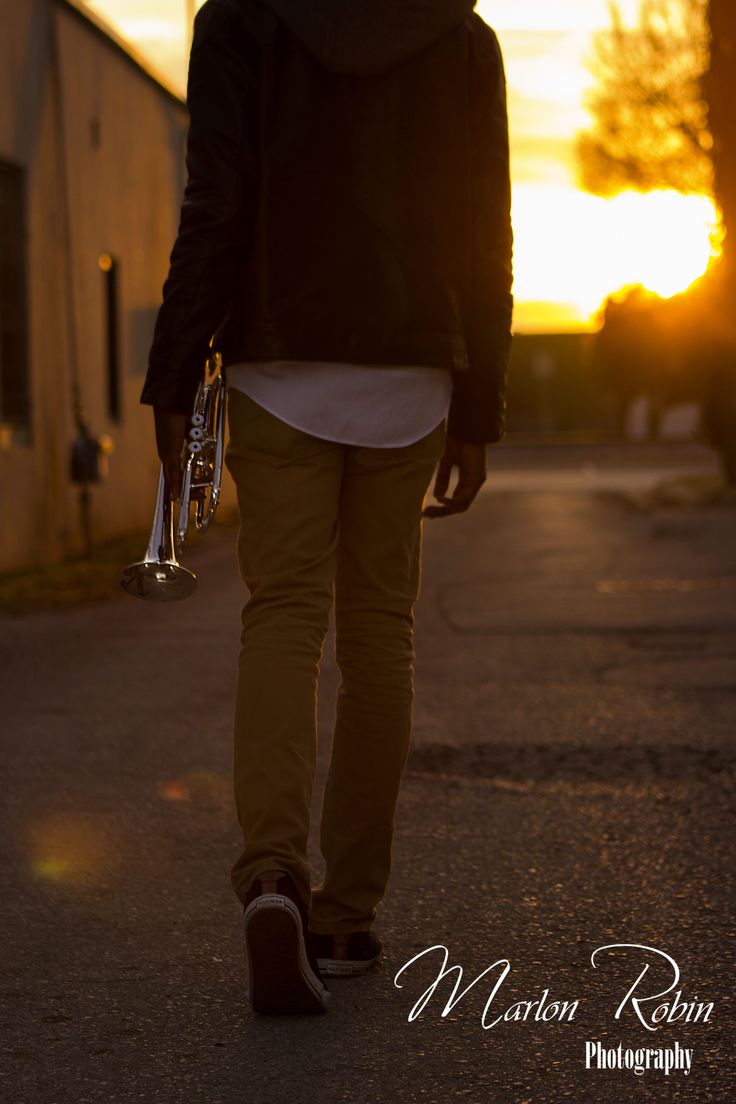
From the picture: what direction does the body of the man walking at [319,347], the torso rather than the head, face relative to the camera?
away from the camera

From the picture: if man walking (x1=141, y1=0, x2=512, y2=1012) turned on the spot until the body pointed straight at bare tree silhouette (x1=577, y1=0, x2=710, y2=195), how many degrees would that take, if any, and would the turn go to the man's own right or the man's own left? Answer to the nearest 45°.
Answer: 0° — they already face it
